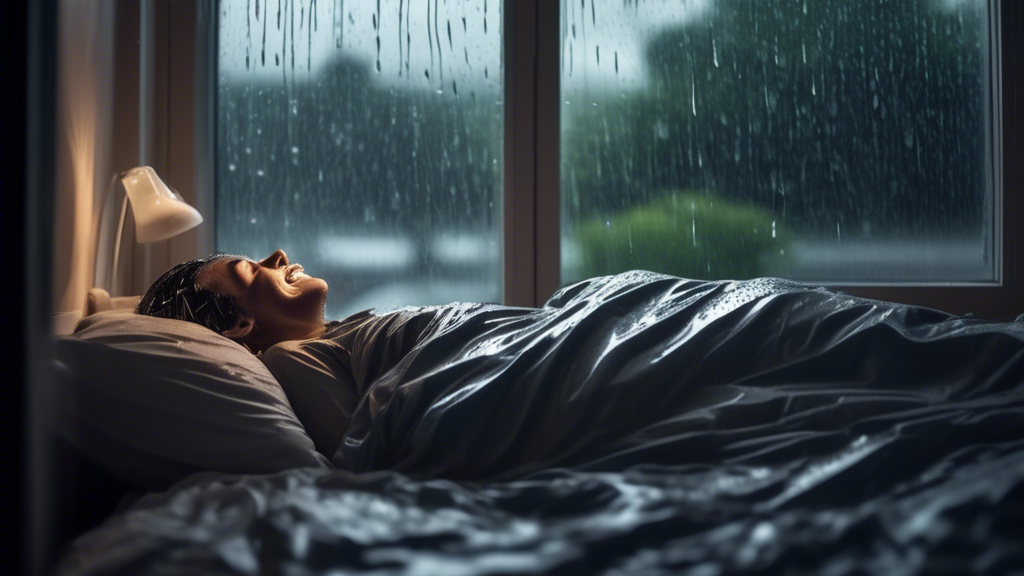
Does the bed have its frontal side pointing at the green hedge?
no

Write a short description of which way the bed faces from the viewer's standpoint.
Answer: facing to the right of the viewer

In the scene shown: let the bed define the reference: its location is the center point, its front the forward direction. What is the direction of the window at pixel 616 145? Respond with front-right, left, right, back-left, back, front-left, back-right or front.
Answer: left
